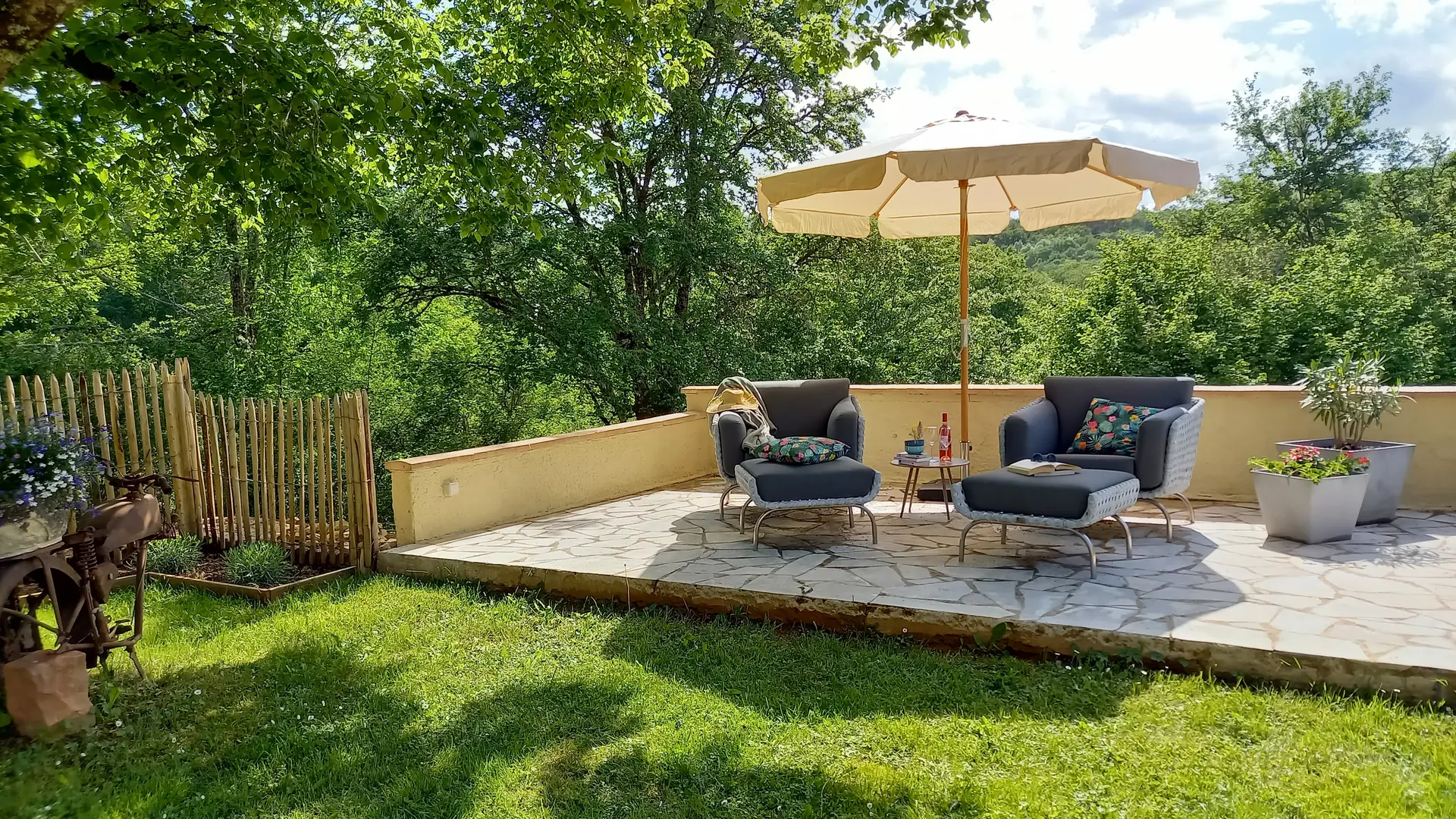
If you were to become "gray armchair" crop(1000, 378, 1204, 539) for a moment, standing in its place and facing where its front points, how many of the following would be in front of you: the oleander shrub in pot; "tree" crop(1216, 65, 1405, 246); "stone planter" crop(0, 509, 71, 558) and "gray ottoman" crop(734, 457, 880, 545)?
2

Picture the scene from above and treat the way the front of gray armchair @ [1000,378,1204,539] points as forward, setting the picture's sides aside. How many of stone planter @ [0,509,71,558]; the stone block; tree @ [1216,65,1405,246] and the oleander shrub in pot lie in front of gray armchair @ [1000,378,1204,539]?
2

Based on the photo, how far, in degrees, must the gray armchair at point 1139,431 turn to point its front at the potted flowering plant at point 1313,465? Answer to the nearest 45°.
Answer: approximately 135° to its left

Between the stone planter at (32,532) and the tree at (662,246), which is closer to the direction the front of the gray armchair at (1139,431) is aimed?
the stone planter

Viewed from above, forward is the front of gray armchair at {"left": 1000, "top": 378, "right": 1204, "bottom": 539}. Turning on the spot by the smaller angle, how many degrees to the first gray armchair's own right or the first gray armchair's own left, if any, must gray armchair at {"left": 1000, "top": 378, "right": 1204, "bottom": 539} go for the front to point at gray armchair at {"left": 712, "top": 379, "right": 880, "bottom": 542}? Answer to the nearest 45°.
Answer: approximately 45° to the first gray armchair's own right

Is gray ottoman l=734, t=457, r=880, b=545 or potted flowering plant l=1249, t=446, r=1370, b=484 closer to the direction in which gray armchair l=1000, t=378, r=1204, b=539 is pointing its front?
the gray ottoman

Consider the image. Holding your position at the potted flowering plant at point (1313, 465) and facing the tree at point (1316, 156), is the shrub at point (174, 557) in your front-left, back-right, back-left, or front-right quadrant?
back-left

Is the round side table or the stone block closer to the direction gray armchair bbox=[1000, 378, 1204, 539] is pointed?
the stone block

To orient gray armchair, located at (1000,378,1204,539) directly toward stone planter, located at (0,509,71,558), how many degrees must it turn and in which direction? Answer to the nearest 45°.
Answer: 0° — it already faces it

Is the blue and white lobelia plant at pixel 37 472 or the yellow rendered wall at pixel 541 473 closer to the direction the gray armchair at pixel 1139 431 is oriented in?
the blue and white lobelia plant

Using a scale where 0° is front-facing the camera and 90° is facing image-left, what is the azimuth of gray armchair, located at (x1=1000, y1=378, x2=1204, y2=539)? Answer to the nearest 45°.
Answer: approximately 45°

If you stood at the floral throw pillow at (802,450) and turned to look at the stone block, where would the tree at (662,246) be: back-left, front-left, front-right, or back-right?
back-right
